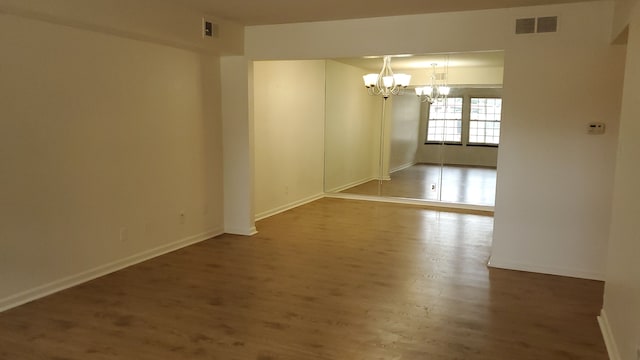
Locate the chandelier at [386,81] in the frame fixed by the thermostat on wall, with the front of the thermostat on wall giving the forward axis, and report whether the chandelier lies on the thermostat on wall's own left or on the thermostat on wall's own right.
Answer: on the thermostat on wall's own right

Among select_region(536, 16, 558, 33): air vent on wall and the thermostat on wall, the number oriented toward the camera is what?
2

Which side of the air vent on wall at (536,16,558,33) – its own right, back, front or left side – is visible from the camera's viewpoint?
front

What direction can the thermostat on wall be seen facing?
toward the camera
